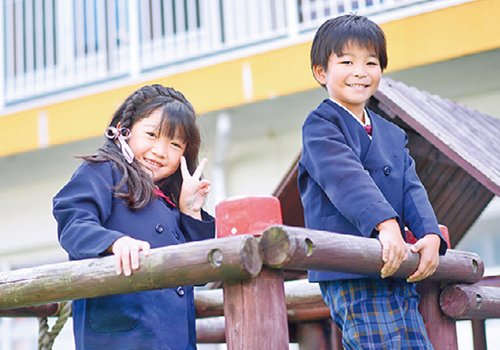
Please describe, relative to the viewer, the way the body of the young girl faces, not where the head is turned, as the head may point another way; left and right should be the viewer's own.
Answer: facing the viewer and to the right of the viewer

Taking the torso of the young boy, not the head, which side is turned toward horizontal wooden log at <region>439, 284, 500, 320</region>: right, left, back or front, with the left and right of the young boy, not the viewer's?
left

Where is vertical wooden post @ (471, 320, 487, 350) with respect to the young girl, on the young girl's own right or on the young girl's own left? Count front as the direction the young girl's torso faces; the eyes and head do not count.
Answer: on the young girl's own left

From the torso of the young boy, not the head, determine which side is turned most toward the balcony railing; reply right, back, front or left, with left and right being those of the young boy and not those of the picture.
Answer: back

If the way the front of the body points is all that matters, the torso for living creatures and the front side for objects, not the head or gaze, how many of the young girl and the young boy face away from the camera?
0

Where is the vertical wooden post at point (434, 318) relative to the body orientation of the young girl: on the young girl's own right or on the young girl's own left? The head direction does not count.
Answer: on the young girl's own left

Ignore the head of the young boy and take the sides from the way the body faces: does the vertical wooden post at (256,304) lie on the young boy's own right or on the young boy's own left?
on the young boy's own right

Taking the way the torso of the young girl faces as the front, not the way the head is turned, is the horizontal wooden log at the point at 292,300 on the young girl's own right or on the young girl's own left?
on the young girl's own left

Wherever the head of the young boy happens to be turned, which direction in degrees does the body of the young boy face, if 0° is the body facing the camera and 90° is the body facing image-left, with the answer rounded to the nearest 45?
approximately 315°
